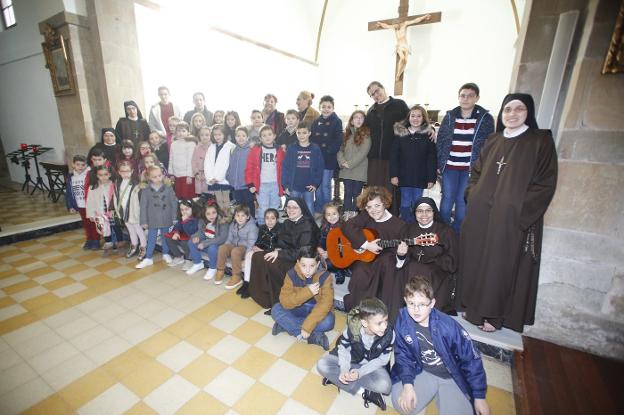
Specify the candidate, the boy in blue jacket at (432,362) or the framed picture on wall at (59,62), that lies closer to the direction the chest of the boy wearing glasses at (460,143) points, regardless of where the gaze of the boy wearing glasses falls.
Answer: the boy in blue jacket

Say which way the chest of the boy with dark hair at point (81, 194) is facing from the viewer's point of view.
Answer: toward the camera

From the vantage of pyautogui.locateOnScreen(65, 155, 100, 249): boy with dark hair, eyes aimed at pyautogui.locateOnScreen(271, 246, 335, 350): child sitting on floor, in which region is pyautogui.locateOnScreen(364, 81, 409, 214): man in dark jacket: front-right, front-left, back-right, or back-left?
front-left

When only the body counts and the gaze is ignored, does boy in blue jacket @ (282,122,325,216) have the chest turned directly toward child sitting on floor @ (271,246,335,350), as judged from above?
yes

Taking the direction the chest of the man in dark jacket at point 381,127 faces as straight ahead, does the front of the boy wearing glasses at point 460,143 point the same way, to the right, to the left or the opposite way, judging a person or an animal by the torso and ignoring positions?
the same way

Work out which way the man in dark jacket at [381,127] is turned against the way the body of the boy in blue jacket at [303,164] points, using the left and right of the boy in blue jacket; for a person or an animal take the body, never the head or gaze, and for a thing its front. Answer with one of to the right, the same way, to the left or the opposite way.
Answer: the same way

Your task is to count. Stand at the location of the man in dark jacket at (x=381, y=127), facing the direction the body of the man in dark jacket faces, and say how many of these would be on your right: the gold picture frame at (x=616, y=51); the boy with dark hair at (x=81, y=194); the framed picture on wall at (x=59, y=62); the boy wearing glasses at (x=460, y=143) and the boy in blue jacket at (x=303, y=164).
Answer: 3

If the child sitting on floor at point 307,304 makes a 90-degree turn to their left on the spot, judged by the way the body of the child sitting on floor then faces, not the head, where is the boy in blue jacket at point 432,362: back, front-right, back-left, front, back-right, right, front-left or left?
front-right

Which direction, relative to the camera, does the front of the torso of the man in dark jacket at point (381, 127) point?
toward the camera

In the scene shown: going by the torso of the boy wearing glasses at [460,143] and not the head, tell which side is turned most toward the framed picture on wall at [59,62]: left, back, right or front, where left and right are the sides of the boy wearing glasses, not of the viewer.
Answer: right

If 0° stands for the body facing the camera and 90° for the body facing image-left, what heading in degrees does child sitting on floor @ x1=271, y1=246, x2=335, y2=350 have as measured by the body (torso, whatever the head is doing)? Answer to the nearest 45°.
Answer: approximately 0°

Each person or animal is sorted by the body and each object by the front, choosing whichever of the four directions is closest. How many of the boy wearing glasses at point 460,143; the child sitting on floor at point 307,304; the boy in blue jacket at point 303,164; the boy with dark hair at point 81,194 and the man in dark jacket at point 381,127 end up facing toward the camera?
5

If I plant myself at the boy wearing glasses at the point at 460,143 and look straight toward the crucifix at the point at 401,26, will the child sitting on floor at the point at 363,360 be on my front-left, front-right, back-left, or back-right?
back-left

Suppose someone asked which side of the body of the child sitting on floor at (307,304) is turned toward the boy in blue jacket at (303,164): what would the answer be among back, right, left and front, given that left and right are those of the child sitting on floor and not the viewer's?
back
